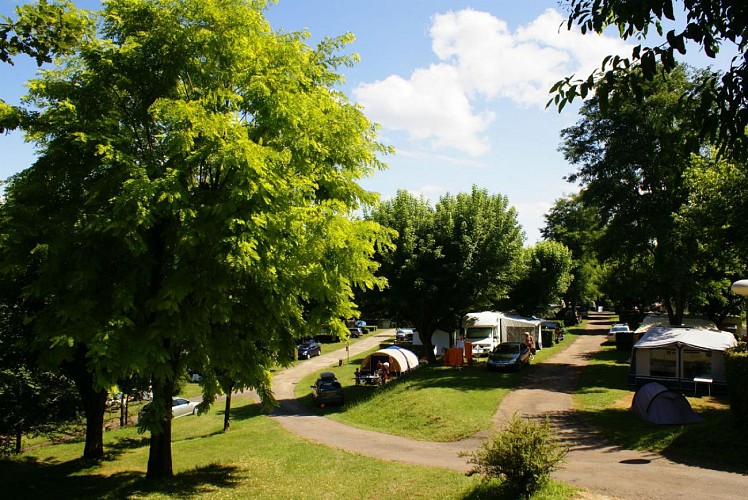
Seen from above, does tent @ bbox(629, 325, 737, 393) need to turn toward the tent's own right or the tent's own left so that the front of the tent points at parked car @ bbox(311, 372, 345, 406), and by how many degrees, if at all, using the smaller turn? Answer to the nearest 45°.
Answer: approximately 90° to the tent's own right

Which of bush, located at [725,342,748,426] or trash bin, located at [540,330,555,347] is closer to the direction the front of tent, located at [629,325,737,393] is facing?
the bush

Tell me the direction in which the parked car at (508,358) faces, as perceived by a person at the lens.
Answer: facing the viewer and to the left of the viewer

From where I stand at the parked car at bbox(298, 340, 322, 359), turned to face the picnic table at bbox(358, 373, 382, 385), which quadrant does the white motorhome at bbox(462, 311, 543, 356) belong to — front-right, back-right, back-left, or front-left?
front-left

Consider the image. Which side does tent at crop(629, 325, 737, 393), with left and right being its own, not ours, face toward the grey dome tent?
front

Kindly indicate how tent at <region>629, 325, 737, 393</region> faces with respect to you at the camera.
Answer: facing the viewer

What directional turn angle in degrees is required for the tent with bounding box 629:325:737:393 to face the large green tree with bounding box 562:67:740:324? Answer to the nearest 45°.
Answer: approximately 180°
